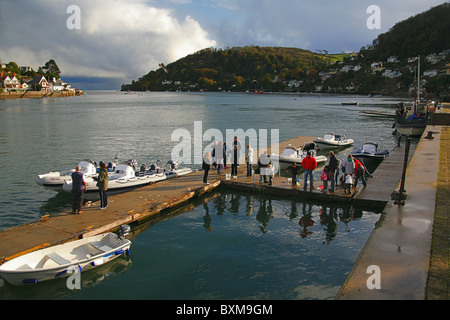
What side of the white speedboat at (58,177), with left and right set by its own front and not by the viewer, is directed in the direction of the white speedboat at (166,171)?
back

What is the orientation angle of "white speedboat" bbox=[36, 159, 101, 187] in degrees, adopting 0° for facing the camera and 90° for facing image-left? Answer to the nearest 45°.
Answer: approximately 90°

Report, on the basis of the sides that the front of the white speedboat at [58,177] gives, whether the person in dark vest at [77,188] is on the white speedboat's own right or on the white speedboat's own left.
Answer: on the white speedboat's own left
